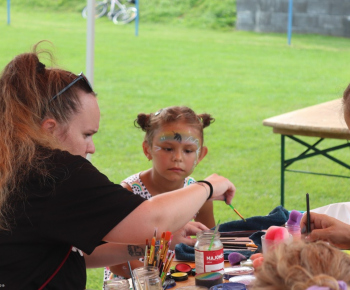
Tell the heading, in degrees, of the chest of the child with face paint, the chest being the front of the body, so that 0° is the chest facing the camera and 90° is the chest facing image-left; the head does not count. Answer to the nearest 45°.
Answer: approximately 0°

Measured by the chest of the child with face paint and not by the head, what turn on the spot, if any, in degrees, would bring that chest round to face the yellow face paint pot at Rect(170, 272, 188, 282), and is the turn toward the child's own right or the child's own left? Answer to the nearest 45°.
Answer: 0° — they already face it

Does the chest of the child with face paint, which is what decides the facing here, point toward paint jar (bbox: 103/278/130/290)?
yes

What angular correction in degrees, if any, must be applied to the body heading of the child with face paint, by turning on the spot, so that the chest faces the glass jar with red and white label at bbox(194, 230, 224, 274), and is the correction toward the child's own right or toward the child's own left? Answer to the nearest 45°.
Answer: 0° — they already face it

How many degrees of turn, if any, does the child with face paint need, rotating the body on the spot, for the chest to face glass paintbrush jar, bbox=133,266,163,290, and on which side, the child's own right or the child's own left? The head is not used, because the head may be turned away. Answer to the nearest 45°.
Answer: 0° — they already face it

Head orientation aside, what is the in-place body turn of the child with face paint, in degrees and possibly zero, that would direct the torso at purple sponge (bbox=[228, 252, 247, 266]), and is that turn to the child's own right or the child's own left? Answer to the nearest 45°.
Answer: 0° — they already face it

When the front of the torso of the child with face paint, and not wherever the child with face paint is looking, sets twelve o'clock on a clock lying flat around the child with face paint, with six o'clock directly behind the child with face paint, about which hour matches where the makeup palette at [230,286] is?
The makeup palette is roughly at 12 o'clock from the child with face paint.

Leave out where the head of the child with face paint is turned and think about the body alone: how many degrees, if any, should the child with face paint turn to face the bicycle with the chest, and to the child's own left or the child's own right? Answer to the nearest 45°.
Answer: approximately 180°
